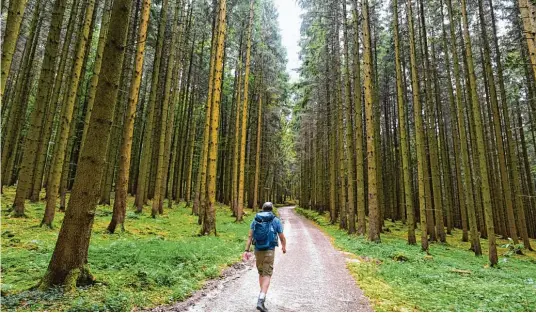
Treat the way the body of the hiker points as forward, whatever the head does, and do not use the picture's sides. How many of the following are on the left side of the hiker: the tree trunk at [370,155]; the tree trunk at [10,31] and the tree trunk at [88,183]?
2

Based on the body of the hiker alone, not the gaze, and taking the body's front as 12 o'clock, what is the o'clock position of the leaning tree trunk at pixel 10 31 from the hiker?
The leaning tree trunk is roughly at 9 o'clock from the hiker.

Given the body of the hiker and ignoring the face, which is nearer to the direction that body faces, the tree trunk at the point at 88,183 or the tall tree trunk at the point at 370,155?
the tall tree trunk

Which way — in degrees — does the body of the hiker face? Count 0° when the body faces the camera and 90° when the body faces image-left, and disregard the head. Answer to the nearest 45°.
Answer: approximately 180°

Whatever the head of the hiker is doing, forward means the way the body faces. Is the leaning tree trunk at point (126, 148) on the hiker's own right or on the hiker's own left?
on the hiker's own left

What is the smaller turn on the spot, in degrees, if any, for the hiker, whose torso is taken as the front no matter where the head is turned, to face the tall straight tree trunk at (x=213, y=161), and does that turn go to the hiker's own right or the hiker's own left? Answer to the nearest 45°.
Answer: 0° — they already face it

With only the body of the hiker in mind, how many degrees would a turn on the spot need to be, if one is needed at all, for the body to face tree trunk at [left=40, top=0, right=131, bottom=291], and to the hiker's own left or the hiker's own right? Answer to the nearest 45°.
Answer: approximately 90° to the hiker's own left

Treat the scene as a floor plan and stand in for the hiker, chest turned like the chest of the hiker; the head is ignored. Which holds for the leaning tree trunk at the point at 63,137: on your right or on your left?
on your left

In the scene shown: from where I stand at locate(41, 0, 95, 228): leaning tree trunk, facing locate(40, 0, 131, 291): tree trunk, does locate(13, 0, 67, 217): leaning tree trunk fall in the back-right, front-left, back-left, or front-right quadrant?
back-right

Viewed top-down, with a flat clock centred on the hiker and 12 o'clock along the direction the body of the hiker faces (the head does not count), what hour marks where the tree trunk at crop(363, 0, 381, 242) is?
The tree trunk is roughly at 1 o'clock from the hiker.
